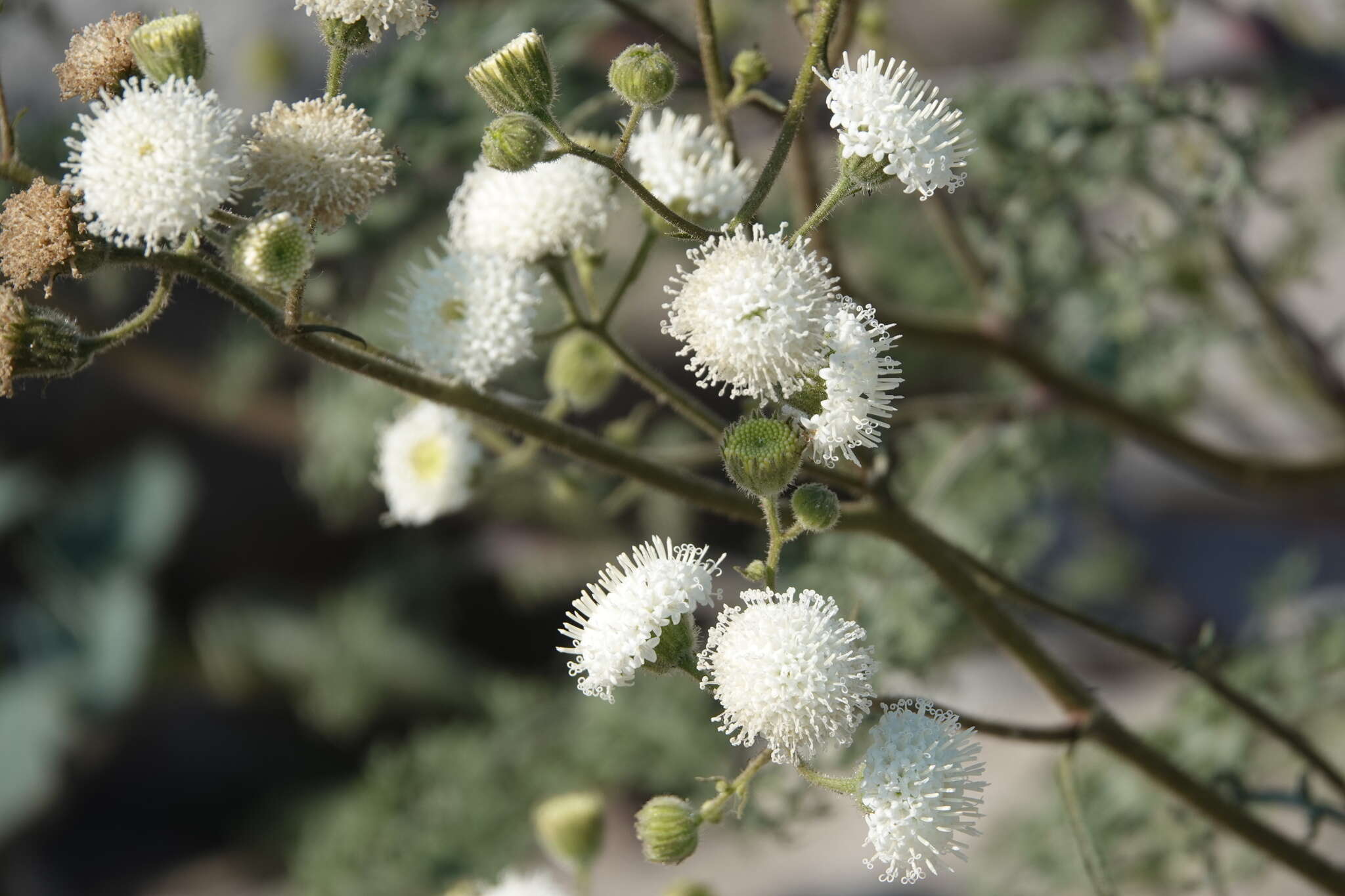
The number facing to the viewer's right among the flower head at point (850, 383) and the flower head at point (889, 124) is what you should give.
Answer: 2

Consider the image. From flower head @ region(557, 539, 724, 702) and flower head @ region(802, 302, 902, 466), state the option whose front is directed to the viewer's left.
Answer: flower head @ region(557, 539, 724, 702)

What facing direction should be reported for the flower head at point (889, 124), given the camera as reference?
facing to the right of the viewer

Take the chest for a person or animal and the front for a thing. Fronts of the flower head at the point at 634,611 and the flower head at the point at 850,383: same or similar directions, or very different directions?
very different directions

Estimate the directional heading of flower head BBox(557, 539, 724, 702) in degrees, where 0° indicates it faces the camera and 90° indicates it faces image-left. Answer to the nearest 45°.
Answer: approximately 90°

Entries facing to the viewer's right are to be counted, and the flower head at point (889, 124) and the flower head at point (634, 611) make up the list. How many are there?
1

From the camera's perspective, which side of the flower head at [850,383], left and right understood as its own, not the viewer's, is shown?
right

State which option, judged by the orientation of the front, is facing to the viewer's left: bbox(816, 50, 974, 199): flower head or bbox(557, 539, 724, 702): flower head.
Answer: bbox(557, 539, 724, 702): flower head
